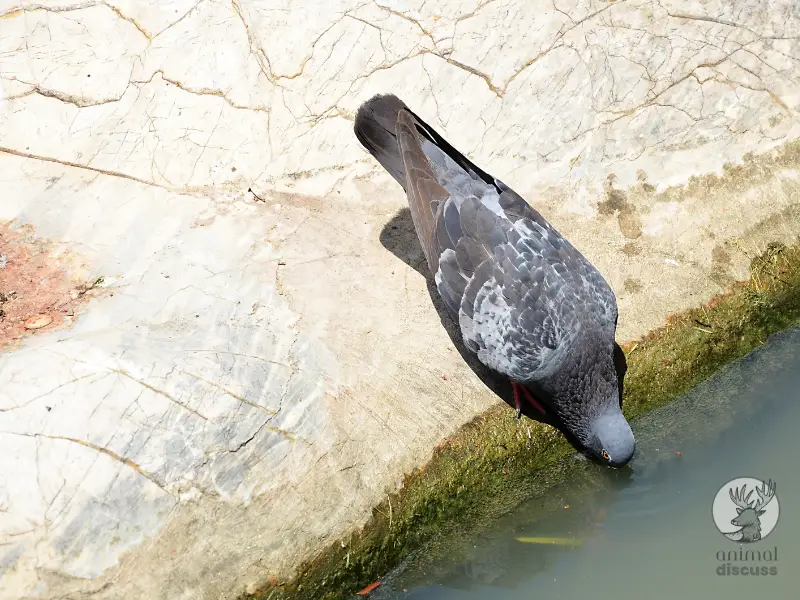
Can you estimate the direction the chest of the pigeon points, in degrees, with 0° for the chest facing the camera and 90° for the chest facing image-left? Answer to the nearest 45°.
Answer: approximately 315°

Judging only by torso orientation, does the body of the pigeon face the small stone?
no
